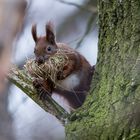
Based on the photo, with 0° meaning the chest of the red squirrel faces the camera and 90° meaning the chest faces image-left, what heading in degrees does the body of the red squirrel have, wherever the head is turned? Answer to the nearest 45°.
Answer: approximately 45°
